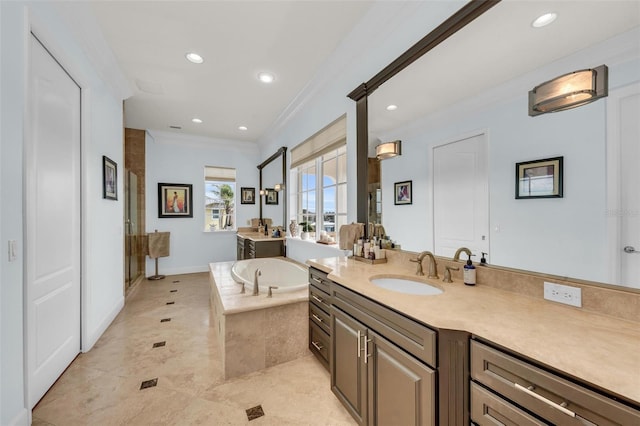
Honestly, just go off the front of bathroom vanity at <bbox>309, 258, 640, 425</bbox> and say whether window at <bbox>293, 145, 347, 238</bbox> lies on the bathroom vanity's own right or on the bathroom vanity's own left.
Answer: on the bathroom vanity's own right

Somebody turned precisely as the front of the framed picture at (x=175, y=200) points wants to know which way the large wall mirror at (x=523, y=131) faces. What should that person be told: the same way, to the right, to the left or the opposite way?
to the right

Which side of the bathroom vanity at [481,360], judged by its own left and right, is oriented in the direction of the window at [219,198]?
right

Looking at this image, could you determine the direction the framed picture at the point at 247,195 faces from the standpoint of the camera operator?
facing the viewer

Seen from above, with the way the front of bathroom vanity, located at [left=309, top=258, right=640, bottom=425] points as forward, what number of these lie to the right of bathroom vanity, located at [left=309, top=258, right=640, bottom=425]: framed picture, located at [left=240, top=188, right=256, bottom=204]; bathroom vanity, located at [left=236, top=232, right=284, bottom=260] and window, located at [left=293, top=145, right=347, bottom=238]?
3

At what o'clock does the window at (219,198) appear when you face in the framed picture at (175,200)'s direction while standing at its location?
The window is roughly at 9 o'clock from the framed picture.

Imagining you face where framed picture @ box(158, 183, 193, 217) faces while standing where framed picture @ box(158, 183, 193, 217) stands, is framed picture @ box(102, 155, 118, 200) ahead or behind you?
ahead

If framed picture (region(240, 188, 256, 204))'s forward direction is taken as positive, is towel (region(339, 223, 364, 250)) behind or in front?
in front

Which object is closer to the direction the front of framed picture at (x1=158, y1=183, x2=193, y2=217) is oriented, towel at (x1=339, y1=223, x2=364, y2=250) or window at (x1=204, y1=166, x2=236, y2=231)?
the towel

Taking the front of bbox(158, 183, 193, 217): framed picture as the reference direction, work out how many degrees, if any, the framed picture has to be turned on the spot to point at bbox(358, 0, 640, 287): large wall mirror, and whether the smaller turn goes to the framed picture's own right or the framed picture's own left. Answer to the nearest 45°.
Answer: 0° — it already faces it

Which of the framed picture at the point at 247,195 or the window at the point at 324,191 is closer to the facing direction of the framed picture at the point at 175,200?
the window

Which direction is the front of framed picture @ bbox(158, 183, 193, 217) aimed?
toward the camera

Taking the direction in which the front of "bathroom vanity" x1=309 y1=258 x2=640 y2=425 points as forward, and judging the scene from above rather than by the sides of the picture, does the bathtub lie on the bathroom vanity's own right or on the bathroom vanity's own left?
on the bathroom vanity's own right

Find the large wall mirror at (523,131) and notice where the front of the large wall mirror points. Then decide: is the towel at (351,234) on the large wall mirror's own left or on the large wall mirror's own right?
on the large wall mirror's own right

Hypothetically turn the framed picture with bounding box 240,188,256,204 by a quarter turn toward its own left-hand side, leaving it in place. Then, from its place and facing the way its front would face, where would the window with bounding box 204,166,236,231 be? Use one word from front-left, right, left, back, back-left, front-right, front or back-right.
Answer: back

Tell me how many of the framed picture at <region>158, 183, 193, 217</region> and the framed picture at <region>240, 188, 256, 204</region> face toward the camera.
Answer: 2

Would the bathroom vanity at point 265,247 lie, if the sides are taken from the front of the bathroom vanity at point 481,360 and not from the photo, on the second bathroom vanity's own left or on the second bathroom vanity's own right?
on the second bathroom vanity's own right

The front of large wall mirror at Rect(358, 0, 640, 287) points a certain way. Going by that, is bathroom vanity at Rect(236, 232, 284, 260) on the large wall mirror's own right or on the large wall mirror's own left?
on the large wall mirror's own right
